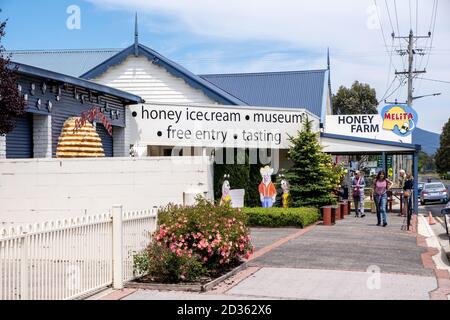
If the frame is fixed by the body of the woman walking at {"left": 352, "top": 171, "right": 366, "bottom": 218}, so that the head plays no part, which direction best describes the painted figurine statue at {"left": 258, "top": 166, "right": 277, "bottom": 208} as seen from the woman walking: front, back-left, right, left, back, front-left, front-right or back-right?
front-right

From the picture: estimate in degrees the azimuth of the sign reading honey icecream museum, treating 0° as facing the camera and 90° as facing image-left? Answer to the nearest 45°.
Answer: approximately 0°

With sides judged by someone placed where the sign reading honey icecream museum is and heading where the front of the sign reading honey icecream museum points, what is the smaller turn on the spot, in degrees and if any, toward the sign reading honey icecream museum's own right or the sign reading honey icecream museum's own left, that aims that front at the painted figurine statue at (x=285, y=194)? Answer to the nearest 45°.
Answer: approximately 90° to the sign reading honey icecream museum's own left

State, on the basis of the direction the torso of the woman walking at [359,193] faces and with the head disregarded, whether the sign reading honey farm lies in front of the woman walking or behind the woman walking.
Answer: behind

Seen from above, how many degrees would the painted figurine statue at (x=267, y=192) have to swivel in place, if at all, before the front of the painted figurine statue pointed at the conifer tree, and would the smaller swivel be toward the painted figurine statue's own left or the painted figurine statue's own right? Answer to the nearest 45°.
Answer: approximately 90° to the painted figurine statue's own left

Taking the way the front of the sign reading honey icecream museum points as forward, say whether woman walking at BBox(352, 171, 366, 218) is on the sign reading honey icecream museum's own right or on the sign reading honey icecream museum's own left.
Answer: on the sign reading honey icecream museum's own left

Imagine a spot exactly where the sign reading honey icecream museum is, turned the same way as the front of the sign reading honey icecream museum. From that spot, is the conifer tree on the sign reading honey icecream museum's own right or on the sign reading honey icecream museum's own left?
on the sign reading honey icecream museum's own left

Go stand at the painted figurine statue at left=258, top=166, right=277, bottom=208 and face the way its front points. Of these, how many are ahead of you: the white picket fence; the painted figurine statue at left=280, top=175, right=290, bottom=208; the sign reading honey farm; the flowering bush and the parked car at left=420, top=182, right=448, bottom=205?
2
